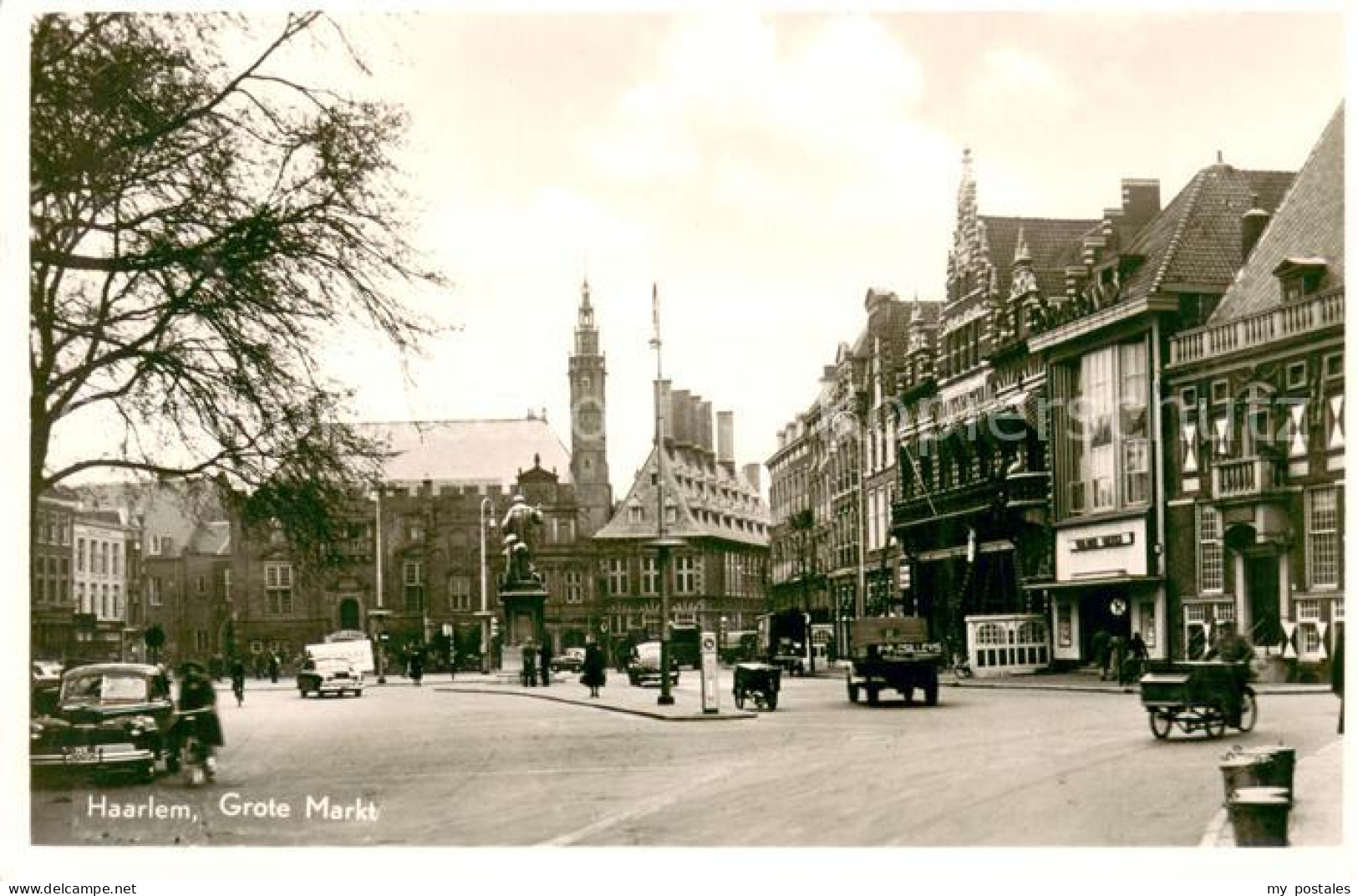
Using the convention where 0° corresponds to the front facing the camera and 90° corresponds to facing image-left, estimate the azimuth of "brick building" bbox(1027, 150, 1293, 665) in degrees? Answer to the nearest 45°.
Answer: approximately 45°

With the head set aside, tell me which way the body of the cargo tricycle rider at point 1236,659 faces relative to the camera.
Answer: to the viewer's left

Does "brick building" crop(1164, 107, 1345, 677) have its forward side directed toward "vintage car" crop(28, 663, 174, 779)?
yes

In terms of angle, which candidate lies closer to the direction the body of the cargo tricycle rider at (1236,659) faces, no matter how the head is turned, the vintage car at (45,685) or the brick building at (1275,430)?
the vintage car

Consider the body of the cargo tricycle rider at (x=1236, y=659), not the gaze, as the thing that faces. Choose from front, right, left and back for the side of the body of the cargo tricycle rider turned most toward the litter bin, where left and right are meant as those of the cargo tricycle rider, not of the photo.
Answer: left

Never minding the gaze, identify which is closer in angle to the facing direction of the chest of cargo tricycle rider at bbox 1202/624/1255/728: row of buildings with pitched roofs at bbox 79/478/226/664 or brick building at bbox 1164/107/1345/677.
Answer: the row of buildings with pitched roofs

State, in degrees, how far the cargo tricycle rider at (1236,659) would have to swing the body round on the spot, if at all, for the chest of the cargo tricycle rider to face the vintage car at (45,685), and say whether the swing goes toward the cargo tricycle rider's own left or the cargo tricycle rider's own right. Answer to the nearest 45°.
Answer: approximately 45° to the cargo tricycle rider's own left

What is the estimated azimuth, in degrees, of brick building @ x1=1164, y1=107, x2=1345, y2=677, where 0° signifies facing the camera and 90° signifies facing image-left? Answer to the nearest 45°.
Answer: approximately 45°
